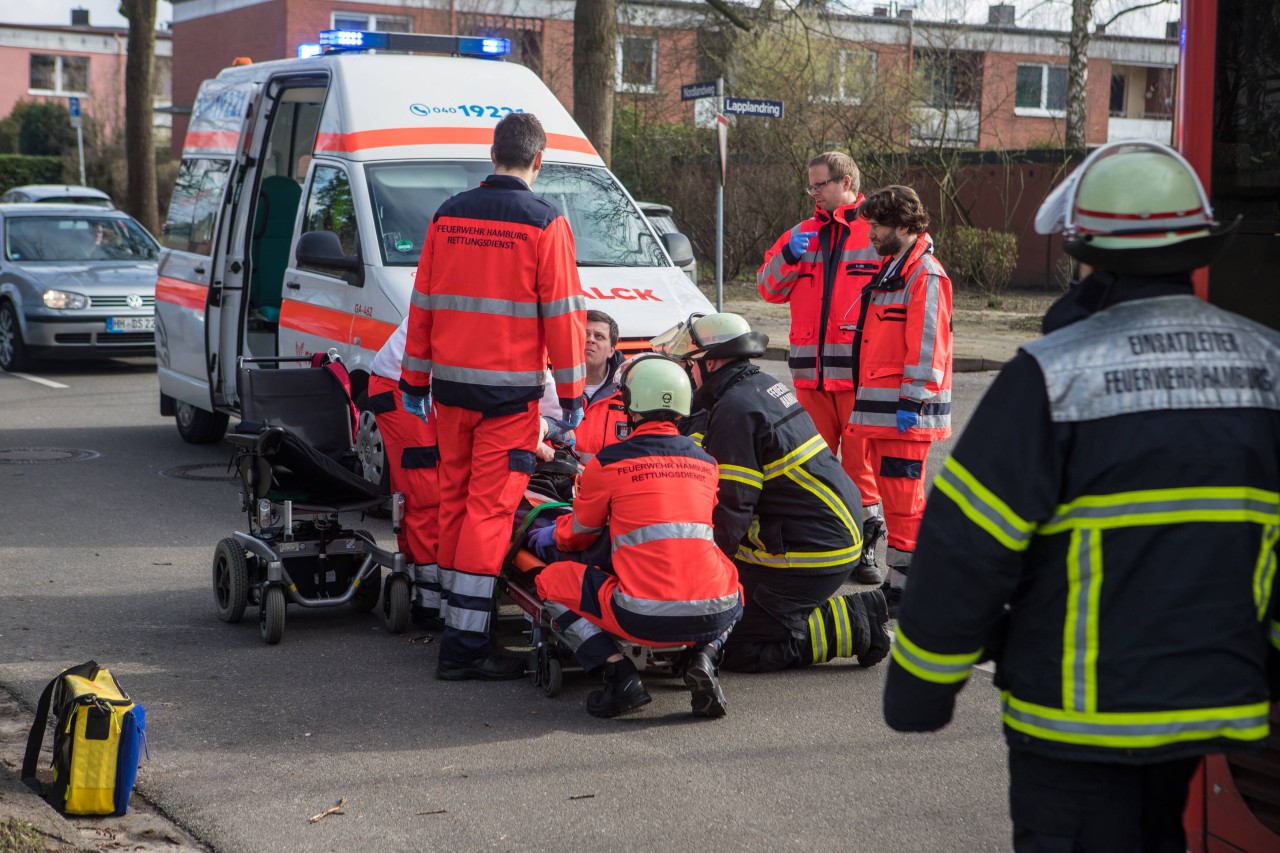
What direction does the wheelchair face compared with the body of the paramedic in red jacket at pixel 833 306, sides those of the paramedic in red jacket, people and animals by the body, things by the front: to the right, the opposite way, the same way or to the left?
to the left

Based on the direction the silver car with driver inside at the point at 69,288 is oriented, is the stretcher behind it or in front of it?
in front

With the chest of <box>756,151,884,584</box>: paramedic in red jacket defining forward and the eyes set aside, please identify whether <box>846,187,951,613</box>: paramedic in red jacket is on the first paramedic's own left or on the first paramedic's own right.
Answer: on the first paramedic's own left

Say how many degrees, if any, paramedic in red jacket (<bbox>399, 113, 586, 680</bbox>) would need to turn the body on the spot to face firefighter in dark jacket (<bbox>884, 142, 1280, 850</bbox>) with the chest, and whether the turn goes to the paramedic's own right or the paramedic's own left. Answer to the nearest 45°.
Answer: approximately 135° to the paramedic's own right

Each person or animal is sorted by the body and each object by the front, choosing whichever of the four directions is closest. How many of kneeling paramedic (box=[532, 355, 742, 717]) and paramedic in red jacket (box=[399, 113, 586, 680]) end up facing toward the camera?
0

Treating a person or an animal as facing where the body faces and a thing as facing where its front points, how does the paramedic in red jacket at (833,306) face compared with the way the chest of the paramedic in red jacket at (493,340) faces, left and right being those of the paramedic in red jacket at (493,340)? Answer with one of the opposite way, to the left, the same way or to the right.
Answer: the opposite way

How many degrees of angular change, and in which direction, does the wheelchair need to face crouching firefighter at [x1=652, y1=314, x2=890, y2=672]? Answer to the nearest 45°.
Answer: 0° — it already faces them

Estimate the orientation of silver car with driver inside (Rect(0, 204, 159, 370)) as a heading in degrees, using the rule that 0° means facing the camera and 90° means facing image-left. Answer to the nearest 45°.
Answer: approximately 315°

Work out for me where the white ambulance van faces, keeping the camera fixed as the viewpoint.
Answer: facing the viewer and to the right of the viewer

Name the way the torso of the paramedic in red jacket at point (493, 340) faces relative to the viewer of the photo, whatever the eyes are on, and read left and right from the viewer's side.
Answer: facing away from the viewer and to the right of the viewer

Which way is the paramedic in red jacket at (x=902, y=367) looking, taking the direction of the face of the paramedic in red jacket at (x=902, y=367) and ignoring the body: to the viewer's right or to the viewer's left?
to the viewer's left

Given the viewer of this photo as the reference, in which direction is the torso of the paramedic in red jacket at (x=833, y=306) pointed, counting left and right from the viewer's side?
facing the viewer and to the left of the viewer

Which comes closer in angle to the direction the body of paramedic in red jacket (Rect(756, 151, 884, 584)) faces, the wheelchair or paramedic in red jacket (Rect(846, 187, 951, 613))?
the wheelchair
